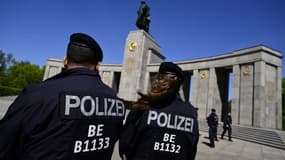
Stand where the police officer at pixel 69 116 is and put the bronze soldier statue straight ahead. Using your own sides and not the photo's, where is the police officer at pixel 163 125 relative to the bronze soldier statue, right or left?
right

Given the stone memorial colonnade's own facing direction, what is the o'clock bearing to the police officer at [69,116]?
The police officer is roughly at 11 o'clock from the stone memorial colonnade.

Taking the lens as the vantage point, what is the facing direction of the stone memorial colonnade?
facing the viewer and to the left of the viewer

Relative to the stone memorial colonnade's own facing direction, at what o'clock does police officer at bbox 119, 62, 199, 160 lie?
The police officer is roughly at 11 o'clock from the stone memorial colonnade.

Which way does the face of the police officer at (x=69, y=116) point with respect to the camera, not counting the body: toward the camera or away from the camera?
away from the camera
